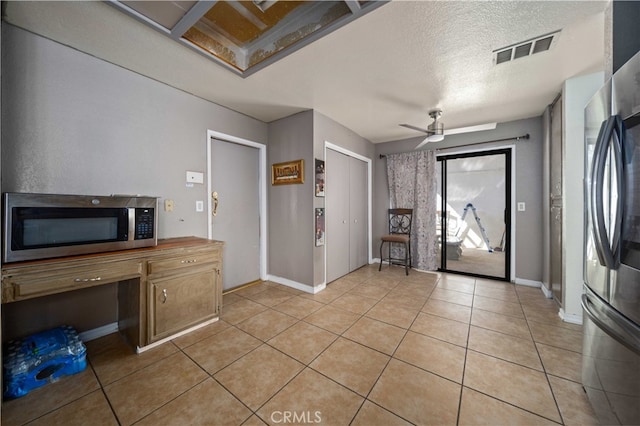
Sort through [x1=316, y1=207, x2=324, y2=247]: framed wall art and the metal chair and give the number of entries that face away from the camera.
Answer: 0

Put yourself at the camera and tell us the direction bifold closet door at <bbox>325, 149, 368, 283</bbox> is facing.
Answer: facing the viewer and to the right of the viewer

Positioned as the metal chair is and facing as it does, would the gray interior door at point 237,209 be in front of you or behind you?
in front

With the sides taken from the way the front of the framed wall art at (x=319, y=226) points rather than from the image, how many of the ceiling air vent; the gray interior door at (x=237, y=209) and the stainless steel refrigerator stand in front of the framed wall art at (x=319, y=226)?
2

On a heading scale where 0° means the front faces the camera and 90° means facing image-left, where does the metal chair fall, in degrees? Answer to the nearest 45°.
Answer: approximately 45°

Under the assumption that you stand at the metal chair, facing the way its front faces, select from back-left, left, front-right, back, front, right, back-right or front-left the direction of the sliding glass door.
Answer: back-left

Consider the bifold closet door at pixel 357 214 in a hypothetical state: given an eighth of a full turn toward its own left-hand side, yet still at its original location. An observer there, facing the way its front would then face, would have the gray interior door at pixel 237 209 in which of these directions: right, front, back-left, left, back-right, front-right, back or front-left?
back-right

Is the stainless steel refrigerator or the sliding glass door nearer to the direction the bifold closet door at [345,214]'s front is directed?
the stainless steel refrigerator

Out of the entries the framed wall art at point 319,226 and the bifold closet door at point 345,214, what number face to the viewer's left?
0

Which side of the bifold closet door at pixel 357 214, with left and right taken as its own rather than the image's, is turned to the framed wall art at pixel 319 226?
right
